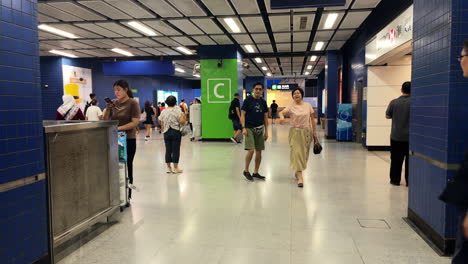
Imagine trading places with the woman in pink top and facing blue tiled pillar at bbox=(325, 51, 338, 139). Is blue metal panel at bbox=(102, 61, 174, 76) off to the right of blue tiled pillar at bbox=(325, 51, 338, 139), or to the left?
left

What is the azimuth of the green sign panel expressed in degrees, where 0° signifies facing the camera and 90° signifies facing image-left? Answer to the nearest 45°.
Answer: approximately 0°

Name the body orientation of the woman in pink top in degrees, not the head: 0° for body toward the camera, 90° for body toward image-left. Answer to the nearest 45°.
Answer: approximately 0°

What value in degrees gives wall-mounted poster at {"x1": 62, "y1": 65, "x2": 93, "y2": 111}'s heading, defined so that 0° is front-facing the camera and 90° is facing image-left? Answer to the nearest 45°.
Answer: approximately 315°

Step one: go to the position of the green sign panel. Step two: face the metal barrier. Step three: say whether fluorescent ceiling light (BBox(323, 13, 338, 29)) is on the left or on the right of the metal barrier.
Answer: left

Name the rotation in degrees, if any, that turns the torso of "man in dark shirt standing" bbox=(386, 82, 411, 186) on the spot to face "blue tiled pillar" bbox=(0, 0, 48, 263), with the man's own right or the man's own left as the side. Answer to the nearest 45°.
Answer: approximately 135° to the man's own left

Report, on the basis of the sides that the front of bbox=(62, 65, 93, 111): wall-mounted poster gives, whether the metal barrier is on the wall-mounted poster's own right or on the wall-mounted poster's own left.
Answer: on the wall-mounted poster's own right

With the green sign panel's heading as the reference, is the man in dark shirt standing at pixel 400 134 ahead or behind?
ahead

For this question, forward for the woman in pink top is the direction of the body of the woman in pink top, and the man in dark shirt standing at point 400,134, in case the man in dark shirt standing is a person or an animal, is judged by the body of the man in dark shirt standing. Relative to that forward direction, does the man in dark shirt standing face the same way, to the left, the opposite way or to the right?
the opposite way

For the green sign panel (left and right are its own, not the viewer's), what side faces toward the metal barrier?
front

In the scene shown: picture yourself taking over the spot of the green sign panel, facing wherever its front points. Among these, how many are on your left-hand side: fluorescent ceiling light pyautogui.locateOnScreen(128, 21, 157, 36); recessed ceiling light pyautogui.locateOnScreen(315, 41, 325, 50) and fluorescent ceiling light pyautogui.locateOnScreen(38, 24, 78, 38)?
1
